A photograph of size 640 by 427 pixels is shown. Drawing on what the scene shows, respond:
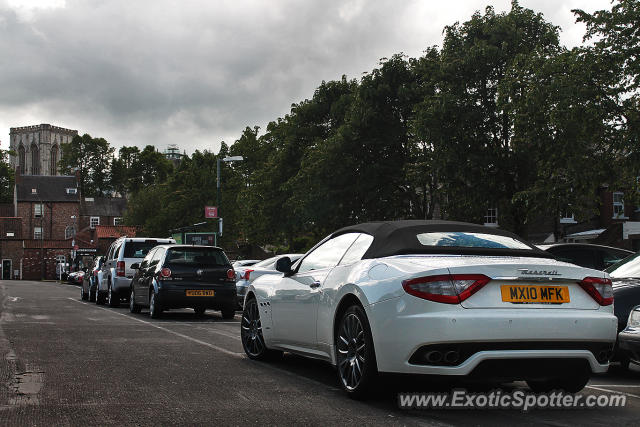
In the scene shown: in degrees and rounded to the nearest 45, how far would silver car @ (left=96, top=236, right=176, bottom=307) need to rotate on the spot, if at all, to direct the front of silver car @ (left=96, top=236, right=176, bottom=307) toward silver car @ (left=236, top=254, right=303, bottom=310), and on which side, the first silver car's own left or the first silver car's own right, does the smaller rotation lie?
approximately 90° to the first silver car's own right

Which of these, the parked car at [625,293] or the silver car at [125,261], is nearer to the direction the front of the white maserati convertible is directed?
the silver car

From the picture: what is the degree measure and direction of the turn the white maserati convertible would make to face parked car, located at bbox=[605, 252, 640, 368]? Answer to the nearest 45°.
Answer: approximately 90° to its right

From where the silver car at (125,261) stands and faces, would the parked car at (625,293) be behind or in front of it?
behind

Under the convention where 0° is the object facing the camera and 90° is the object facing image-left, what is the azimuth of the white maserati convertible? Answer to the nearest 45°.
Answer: approximately 135°

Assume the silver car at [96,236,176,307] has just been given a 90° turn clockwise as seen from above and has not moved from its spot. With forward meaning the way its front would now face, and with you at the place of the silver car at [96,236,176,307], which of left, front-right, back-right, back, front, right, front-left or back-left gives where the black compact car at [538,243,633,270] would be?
front-right

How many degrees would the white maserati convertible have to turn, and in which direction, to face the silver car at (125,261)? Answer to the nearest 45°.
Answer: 0° — it already faces it

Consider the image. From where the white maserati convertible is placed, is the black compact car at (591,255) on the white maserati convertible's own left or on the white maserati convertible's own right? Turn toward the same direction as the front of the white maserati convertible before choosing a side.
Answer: on the white maserati convertible's own right

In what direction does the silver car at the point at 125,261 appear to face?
away from the camera
